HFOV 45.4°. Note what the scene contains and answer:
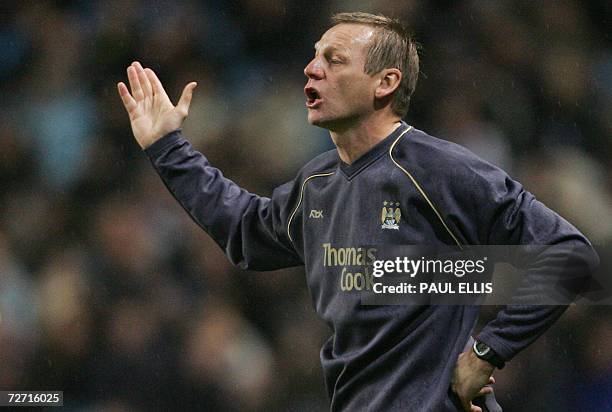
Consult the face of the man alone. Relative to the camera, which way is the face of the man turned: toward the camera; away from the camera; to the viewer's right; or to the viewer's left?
to the viewer's left

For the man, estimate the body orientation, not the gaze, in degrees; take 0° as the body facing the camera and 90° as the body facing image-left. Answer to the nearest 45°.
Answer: approximately 45°
